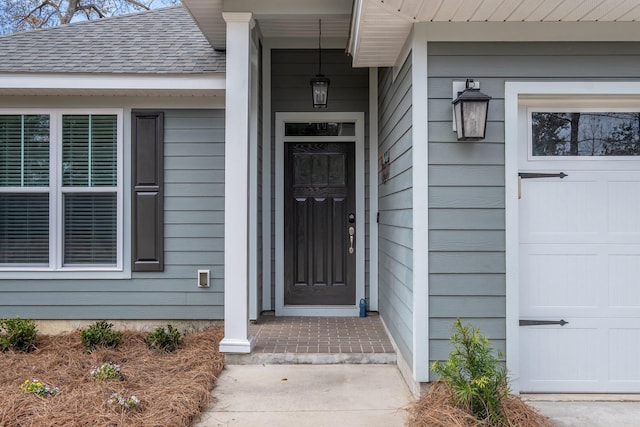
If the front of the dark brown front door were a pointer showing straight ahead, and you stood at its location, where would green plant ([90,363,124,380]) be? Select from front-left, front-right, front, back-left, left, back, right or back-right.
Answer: front-right

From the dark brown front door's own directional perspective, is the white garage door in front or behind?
in front

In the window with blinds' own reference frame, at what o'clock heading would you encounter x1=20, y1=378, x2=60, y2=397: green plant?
The green plant is roughly at 12 o'clock from the window with blinds.

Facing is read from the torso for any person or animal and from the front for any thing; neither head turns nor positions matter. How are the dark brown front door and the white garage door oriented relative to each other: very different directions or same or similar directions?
same or similar directions

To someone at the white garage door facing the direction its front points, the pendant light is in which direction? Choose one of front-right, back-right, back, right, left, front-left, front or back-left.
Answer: right

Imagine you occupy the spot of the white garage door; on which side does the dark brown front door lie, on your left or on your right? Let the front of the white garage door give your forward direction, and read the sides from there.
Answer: on your right

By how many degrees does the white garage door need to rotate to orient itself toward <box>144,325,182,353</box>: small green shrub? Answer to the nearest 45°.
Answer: approximately 90° to its right

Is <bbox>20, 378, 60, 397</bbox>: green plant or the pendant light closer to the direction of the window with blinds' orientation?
the green plant

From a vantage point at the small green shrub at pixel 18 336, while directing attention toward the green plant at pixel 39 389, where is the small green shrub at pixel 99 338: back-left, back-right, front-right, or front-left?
front-left

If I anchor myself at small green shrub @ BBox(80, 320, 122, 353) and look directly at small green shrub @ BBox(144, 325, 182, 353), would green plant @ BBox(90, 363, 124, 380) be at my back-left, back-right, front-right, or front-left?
front-right

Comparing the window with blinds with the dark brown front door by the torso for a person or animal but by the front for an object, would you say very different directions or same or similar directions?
same or similar directions

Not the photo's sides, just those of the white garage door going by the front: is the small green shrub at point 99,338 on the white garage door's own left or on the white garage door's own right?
on the white garage door's own right

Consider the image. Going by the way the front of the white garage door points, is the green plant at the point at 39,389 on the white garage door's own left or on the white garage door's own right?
on the white garage door's own right

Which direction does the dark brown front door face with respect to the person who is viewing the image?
facing the viewer

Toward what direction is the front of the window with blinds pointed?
toward the camera

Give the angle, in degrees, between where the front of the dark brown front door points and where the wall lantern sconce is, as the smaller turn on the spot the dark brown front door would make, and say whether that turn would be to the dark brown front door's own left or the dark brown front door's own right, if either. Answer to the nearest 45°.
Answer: approximately 45° to the dark brown front door's own left
